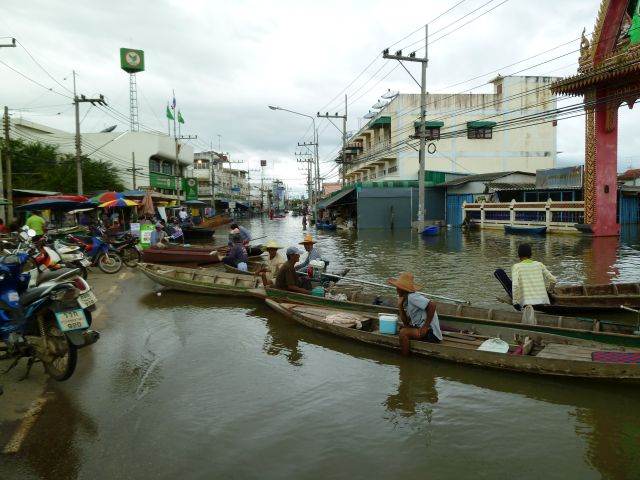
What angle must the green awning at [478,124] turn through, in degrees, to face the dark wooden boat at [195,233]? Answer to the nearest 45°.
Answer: approximately 45° to its right

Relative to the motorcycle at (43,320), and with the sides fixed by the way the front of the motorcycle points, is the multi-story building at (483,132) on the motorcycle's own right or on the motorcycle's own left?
on the motorcycle's own right

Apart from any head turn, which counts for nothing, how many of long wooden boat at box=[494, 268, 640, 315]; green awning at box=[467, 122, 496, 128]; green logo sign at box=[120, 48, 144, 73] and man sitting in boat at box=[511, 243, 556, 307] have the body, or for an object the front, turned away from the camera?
1

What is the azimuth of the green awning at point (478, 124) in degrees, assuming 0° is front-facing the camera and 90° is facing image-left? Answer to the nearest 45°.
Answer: approximately 0°

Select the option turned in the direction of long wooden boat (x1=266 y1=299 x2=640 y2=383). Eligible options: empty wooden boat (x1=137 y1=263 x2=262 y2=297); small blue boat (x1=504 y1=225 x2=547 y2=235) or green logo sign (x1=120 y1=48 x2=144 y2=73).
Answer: the green logo sign

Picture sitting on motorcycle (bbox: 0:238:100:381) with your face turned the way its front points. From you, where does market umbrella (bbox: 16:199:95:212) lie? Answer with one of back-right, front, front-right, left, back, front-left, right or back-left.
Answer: front-right

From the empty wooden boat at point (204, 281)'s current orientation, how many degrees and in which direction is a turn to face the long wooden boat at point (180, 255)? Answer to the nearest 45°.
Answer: approximately 90° to its right

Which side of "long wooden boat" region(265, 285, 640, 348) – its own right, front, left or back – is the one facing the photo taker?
left

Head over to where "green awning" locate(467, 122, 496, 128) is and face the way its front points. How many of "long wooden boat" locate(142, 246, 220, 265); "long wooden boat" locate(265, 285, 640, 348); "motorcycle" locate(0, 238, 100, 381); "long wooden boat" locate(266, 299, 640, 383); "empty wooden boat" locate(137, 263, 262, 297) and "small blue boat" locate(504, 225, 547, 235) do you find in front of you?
6

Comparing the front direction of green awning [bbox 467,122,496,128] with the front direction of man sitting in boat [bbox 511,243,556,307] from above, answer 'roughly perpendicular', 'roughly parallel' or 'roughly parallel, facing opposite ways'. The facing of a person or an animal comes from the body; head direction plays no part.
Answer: roughly parallel, facing opposite ways

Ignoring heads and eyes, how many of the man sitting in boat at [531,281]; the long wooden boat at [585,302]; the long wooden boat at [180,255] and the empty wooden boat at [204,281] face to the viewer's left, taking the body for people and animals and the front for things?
3

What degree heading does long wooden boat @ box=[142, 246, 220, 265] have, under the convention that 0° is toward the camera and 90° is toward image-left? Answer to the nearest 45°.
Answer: approximately 90°

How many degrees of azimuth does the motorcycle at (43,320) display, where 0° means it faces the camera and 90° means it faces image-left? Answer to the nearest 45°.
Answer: approximately 135°

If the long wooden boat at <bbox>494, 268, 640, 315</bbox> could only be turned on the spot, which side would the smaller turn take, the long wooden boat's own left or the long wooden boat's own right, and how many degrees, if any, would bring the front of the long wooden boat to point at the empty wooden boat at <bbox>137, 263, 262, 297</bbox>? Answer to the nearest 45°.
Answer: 0° — it already faces it

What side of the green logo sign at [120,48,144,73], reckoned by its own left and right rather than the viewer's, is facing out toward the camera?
front
